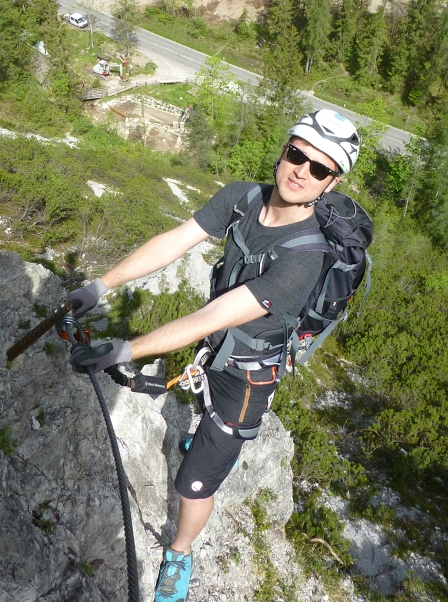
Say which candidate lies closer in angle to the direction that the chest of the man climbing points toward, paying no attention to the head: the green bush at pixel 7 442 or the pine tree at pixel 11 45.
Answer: the green bush

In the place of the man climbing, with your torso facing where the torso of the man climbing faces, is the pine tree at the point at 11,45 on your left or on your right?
on your right

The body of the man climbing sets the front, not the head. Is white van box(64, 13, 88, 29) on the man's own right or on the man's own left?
on the man's own right

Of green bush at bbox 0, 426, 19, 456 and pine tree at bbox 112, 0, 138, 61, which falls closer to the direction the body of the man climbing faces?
the green bush

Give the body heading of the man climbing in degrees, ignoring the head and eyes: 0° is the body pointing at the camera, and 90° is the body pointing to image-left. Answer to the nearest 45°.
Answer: approximately 45°
